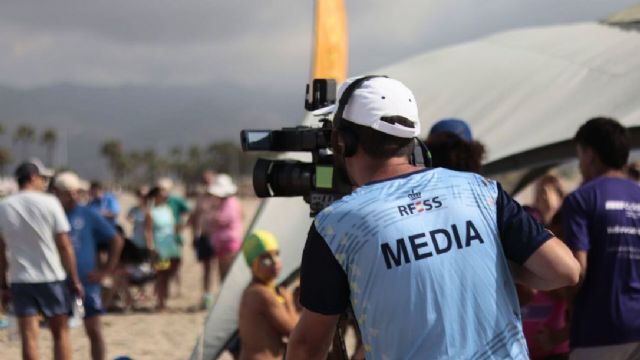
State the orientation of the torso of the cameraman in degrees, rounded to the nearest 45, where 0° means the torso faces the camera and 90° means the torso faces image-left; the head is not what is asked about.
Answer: approximately 135°

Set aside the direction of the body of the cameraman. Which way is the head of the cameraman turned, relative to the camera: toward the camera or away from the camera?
away from the camera
